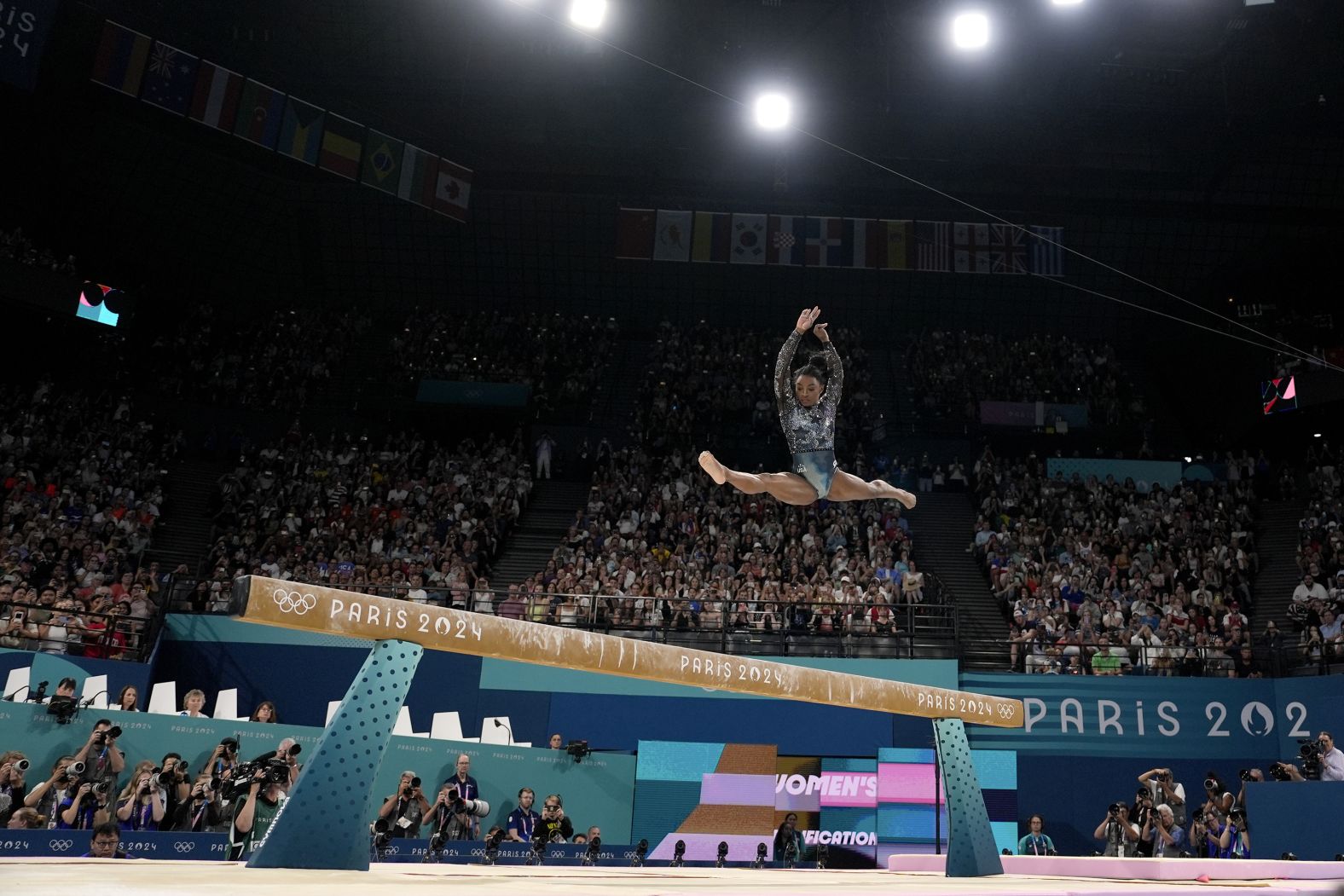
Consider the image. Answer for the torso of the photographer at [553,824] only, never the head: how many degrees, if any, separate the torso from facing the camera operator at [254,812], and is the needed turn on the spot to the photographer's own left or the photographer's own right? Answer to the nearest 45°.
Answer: approximately 45° to the photographer's own right

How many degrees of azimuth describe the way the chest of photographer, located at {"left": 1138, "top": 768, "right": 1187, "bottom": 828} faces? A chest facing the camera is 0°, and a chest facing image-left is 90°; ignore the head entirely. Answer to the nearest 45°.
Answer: approximately 45°

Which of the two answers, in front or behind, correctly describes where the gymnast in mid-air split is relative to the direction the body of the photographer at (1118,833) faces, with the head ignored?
in front

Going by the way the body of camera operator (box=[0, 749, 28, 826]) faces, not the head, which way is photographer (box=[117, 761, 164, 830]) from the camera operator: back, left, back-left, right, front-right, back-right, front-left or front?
front-left

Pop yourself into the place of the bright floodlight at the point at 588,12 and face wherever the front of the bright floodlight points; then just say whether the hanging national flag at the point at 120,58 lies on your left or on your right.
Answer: on your right

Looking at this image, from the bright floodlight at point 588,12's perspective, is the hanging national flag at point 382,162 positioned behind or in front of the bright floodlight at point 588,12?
behind

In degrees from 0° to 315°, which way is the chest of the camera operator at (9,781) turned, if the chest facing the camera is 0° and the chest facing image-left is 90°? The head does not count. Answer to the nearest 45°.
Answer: approximately 315°

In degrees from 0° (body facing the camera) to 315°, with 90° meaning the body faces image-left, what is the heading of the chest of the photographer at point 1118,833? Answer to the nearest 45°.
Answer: approximately 0°
